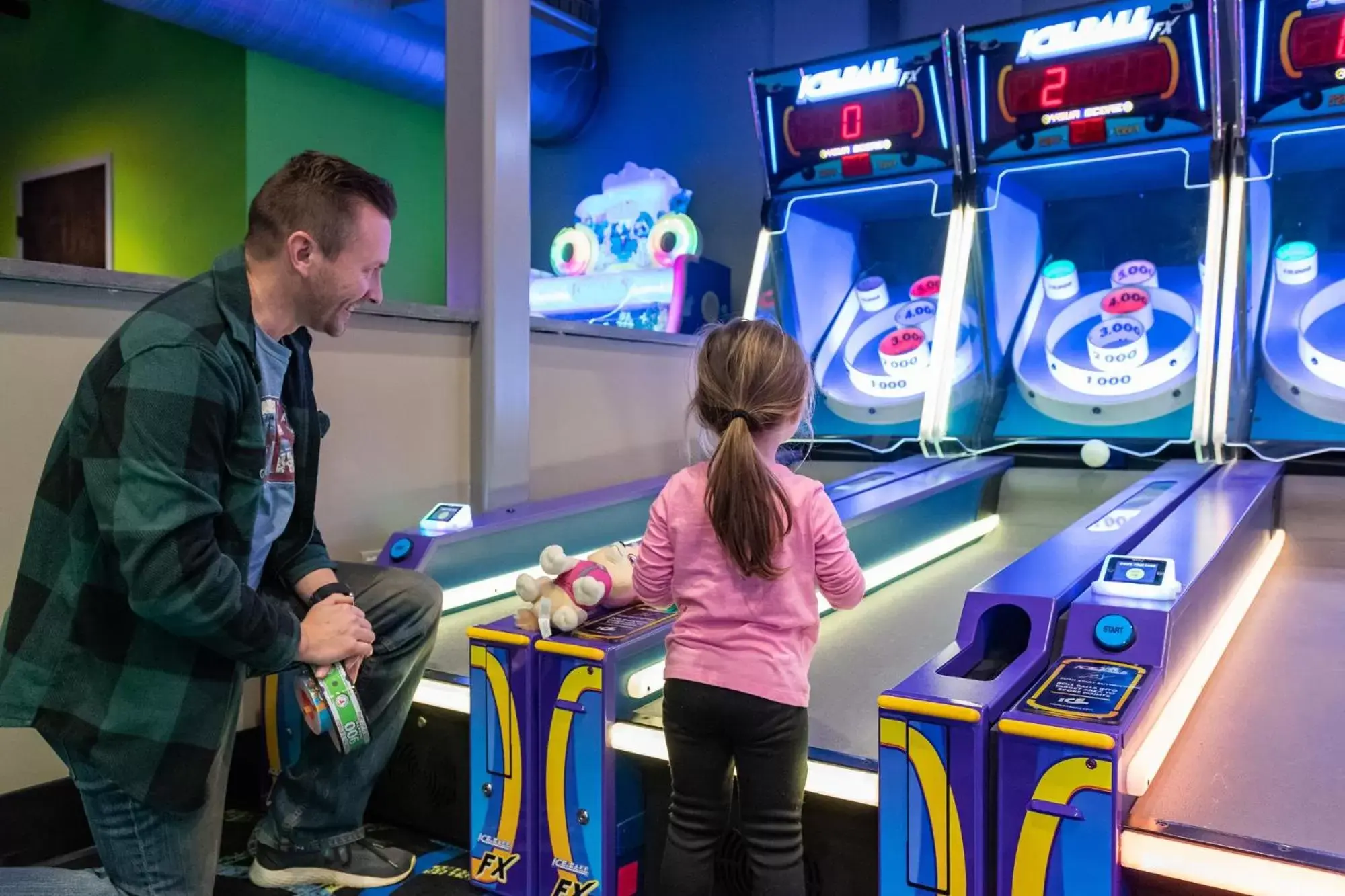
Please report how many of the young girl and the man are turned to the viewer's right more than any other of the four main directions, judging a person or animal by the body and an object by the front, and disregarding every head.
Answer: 1

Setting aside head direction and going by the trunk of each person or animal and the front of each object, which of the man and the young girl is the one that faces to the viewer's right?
the man

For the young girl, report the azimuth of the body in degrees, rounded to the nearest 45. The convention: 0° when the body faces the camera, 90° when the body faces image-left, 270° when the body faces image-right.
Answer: approximately 180°

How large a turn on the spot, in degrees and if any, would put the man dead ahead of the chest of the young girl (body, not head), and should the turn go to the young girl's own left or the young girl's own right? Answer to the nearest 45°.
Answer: approximately 90° to the young girl's own left

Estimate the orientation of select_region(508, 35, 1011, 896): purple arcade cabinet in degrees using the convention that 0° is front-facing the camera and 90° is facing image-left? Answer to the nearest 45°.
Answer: approximately 45°

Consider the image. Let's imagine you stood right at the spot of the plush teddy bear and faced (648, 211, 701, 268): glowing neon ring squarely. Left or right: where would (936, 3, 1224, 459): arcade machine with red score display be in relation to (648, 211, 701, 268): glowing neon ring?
right

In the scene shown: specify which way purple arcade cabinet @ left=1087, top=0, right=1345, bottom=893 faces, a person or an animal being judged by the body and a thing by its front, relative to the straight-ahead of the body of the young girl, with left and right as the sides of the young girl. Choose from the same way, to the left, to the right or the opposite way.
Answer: the opposite way

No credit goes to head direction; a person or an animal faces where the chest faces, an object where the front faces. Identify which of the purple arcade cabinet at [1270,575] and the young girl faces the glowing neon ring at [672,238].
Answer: the young girl

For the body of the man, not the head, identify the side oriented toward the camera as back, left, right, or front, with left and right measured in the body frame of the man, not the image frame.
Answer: right

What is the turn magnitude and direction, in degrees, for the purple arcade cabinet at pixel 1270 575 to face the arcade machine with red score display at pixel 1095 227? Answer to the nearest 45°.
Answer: approximately 135° to its right

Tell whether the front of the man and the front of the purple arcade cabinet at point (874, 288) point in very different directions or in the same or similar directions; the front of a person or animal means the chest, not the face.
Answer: very different directions

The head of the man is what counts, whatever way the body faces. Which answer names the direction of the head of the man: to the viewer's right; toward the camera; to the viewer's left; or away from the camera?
to the viewer's right
